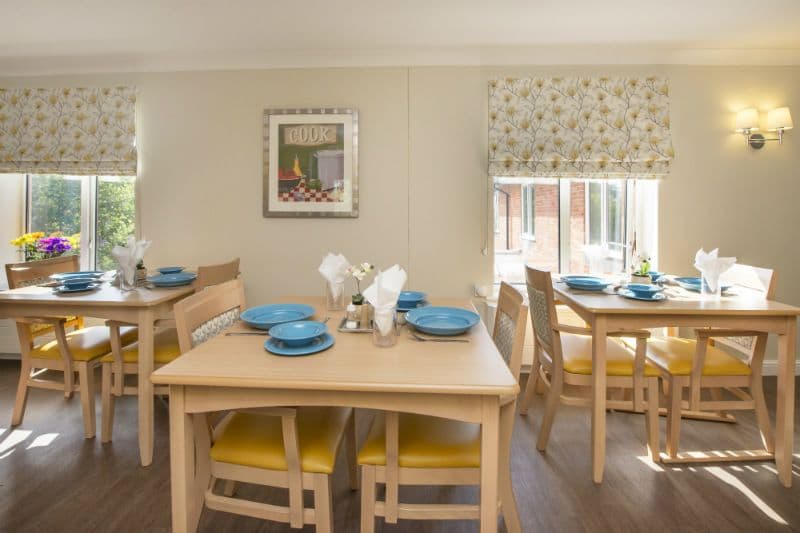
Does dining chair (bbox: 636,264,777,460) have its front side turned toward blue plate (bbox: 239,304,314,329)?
yes

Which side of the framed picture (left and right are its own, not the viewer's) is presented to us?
front

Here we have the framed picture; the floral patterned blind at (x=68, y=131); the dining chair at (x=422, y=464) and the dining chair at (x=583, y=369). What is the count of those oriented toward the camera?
2

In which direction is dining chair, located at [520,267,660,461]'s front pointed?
to the viewer's right

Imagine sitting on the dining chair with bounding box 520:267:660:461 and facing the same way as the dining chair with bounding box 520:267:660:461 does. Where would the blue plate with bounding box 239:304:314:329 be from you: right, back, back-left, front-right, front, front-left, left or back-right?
back-right

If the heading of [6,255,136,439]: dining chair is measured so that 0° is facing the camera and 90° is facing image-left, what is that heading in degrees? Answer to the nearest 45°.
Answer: approximately 315°

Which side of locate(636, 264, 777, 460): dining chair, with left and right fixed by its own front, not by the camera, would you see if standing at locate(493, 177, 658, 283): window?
right

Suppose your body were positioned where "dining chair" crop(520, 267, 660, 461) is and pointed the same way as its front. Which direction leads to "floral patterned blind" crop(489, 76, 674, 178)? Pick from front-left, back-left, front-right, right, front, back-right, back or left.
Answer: left

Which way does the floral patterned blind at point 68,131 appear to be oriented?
toward the camera

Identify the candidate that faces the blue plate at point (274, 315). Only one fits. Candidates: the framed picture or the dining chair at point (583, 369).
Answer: the framed picture

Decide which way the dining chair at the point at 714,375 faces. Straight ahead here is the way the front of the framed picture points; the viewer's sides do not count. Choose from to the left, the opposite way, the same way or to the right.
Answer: to the right

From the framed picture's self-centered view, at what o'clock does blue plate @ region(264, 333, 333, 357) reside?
The blue plate is roughly at 12 o'clock from the framed picture.

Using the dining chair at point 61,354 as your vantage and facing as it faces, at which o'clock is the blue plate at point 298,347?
The blue plate is roughly at 1 o'clock from the dining chair.

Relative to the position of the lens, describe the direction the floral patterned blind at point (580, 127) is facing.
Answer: facing the viewer

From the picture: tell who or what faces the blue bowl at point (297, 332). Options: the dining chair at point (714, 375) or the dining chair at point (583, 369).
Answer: the dining chair at point (714, 375)
